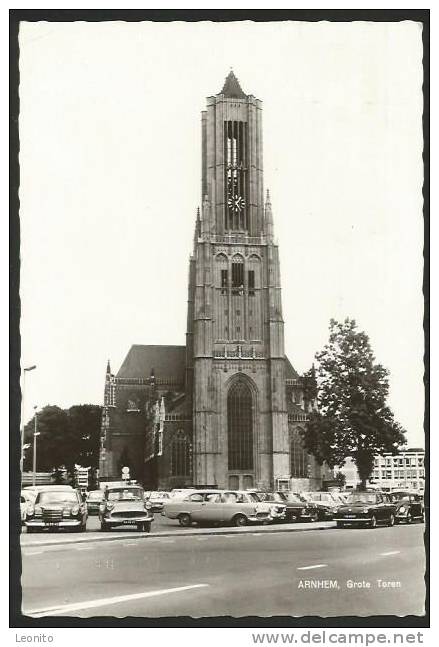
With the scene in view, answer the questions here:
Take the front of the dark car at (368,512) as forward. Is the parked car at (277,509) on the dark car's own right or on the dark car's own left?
on the dark car's own right

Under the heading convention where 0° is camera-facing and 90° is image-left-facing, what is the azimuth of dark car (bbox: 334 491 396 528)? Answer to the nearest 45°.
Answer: approximately 45°
